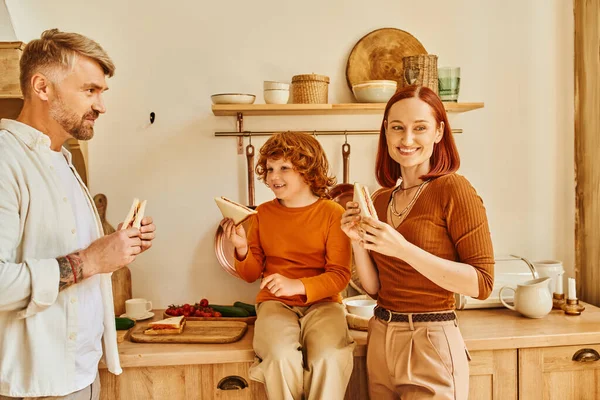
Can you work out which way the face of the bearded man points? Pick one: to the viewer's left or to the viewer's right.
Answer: to the viewer's right

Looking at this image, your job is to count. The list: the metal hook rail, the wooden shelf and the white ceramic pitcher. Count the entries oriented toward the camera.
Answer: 2

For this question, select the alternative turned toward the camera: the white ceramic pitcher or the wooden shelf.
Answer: the wooden shelf

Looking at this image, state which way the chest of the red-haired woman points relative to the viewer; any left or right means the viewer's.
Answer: facing the viewer and to the left of the viewer

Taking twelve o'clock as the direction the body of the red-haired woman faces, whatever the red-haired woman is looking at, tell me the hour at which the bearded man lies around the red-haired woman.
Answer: The bearded man is roughly at 1 o'clock from the red-haired woman.

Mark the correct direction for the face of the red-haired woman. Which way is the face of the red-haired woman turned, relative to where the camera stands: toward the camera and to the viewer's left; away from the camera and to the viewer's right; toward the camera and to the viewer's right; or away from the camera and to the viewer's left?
toward the camera and to the viewer's left

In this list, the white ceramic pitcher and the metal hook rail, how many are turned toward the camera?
1

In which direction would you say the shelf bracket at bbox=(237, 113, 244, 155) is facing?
toward the camera

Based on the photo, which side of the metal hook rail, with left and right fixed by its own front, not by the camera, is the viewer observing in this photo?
front

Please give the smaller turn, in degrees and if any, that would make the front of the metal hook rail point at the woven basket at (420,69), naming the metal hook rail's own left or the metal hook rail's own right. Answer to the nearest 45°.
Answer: approximately 90° to the metal hook rail's own left

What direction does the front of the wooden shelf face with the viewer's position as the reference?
facing the viewer
